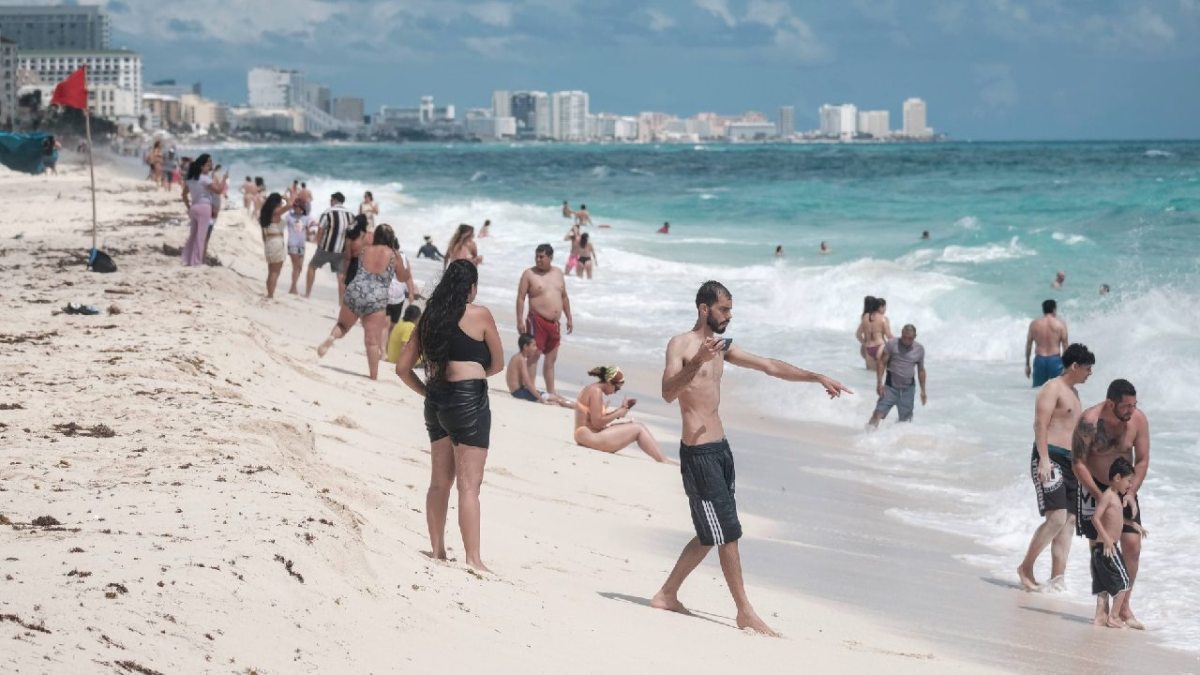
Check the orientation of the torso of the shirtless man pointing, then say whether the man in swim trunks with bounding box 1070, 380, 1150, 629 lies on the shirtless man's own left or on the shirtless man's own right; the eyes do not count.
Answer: on the shirtless man's own left

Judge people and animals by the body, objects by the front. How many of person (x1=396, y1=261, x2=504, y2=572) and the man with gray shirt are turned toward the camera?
1

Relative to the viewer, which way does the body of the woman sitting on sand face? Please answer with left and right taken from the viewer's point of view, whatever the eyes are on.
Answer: facing to the right of the viewer

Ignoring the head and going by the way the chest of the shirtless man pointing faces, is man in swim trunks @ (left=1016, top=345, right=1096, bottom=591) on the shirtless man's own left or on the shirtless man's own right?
on the shirtless man's own left

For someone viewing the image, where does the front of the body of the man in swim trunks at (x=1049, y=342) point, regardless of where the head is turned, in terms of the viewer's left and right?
facing away from the viewer

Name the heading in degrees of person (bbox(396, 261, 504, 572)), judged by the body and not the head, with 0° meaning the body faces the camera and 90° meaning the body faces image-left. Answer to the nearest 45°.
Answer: approximately 225°

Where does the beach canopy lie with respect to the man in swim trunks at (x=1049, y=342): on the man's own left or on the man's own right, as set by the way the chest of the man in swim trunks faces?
on the man's own left

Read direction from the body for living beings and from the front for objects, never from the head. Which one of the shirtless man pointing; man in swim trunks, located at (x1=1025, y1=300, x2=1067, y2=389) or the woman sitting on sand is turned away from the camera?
the man in swim trunks
